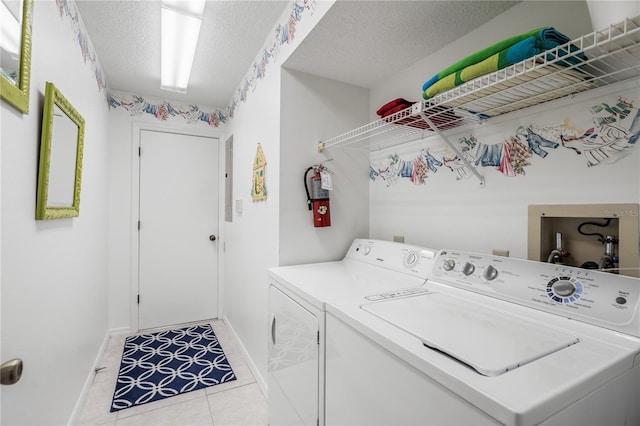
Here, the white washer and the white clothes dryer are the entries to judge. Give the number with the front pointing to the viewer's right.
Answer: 0

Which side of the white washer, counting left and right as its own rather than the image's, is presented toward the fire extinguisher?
right

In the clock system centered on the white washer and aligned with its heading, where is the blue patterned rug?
The blue patterned rug is roughly at 2 o'clock from the white washer.

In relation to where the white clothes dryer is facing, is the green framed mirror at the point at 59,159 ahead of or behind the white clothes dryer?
ahead

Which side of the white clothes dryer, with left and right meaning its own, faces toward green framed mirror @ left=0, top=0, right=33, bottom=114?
front

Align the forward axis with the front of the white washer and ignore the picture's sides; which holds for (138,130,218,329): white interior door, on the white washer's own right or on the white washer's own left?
on the white washer's own right

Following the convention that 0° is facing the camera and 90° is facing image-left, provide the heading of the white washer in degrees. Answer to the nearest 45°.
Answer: approximately 45°

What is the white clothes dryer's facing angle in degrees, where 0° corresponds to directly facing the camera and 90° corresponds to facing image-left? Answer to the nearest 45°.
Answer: approximately 45°

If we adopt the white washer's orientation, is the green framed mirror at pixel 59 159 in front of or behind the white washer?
in front
